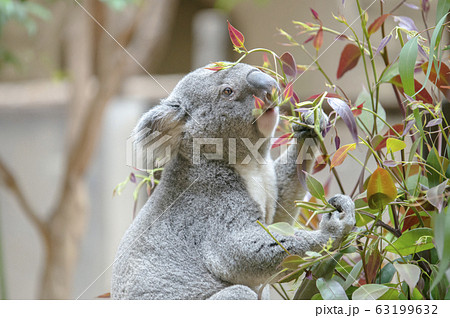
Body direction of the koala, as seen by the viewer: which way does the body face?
to the viewer's right

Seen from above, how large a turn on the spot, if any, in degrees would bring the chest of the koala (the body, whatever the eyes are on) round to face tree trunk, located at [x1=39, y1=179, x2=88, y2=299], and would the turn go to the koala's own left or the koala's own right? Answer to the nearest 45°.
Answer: approximately 135° to the koala's own left

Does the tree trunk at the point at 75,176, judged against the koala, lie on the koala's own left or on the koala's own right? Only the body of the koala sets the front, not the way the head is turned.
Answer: on the koala's own left

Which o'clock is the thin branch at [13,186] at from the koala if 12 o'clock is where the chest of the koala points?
The thin branch is roughly at 8 o'clock from the koala.

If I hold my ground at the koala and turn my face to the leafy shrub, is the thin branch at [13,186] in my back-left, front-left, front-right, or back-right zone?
back-left
